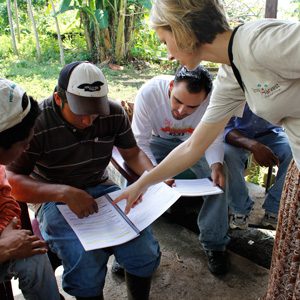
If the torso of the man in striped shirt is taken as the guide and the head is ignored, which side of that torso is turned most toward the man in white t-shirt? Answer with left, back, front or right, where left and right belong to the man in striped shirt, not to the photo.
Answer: left

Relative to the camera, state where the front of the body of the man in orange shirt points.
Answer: to the viewer's right

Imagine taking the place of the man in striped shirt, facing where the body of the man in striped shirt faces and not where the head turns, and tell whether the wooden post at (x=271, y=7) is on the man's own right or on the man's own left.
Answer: on the man's own left

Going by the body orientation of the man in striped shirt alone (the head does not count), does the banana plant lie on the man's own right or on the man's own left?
on the man's own left

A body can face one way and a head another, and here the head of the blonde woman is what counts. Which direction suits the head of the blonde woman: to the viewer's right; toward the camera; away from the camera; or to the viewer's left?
to the viewer's left

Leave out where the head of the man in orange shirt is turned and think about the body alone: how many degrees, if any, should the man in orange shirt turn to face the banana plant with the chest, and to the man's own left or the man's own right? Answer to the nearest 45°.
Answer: approximately 90° to the man's own left

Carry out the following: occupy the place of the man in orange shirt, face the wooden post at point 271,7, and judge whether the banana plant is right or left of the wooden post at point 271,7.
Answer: left
